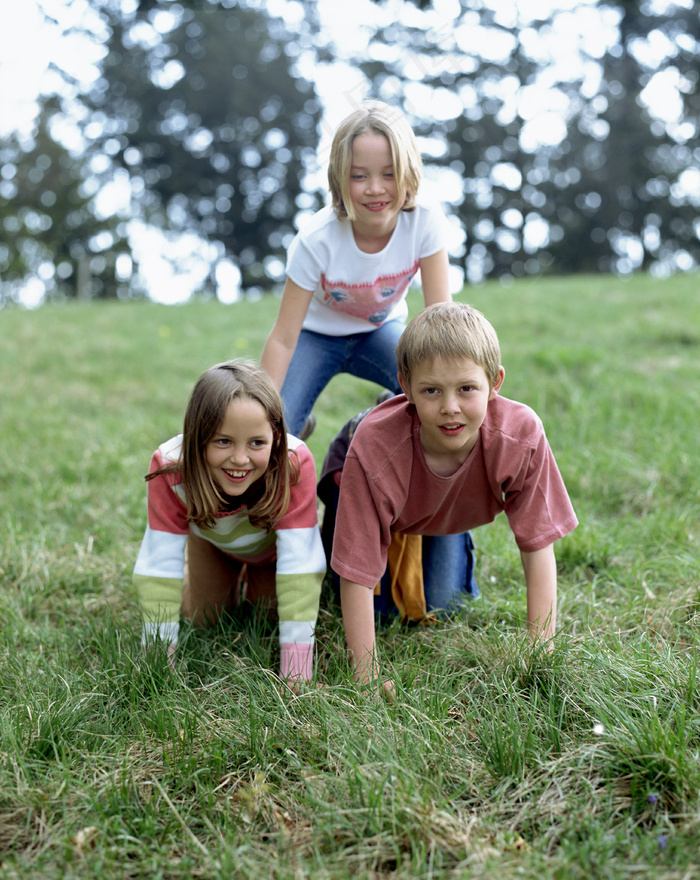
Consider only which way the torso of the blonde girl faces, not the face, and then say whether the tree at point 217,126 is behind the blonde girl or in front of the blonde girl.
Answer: behind

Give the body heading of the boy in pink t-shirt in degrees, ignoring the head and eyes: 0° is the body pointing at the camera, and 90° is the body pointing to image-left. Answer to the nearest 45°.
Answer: approximately 0°

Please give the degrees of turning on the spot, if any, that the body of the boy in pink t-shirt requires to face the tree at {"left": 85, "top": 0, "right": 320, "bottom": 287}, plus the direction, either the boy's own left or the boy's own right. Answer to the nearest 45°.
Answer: approximately 180°

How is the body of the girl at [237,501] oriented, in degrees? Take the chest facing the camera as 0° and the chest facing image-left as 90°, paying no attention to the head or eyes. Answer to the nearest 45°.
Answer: approximately 0°

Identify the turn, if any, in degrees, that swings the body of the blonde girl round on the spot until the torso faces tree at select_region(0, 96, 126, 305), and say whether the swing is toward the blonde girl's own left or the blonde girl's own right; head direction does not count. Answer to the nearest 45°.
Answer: approximately 180°
